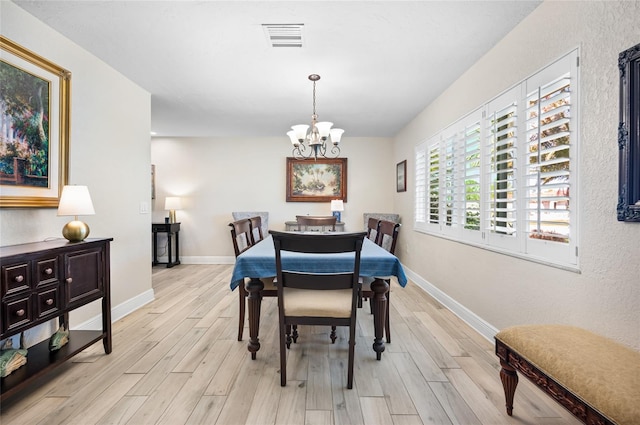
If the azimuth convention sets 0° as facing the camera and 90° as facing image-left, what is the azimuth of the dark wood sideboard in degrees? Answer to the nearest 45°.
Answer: approximately 315°

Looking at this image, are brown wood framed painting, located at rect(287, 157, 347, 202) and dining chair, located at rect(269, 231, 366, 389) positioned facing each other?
yes

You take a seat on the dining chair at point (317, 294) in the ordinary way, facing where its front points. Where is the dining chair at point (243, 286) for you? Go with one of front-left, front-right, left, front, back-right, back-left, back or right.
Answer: front-left

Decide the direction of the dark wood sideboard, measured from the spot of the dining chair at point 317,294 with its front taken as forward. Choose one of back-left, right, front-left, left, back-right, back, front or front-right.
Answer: left

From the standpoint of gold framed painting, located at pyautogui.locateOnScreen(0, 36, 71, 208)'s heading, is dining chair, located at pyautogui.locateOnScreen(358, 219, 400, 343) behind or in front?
in front

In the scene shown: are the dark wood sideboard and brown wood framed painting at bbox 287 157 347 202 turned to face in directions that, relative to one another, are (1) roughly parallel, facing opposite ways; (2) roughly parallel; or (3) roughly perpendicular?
roughly perpendicular

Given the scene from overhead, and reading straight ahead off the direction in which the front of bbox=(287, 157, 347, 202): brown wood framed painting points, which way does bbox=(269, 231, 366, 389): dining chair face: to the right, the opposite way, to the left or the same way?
the opposite way

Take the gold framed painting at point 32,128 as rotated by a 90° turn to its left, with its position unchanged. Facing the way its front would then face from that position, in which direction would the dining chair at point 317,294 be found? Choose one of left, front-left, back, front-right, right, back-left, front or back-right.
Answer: right

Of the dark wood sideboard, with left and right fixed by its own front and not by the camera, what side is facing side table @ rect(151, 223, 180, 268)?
left

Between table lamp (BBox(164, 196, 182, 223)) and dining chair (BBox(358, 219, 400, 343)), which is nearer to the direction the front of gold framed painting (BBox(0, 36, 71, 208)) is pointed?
the dining chair

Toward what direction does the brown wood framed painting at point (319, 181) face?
toward the camera

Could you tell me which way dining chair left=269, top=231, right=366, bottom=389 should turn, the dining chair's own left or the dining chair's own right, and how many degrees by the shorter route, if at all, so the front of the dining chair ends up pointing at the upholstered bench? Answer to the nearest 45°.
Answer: approximately 135° to the dining chair's own right

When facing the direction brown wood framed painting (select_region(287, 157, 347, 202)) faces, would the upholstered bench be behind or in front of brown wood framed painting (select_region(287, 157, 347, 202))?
in front

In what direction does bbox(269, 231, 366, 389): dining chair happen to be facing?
away from the camera

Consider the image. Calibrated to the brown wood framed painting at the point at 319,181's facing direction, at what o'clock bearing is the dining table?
The dining table is roughly at 12 o'clock from the brown wood framed painting.

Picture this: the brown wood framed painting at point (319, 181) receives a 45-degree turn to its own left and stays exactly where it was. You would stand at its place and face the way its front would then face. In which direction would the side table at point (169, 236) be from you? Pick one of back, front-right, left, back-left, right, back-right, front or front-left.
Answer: back-right

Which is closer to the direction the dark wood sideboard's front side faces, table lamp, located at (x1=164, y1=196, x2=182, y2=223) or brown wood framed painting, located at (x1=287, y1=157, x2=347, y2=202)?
the brown wood framed painting

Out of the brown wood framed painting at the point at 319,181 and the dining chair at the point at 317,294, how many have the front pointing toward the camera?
1

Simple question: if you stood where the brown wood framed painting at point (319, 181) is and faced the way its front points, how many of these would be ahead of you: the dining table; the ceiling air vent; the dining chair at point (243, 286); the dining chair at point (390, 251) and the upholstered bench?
5

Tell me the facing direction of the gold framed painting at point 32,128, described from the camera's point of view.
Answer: facing the viewer and to the right of the viewer

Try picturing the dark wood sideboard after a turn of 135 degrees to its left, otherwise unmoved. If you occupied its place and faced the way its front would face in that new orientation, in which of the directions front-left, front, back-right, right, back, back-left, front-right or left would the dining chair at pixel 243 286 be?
right
